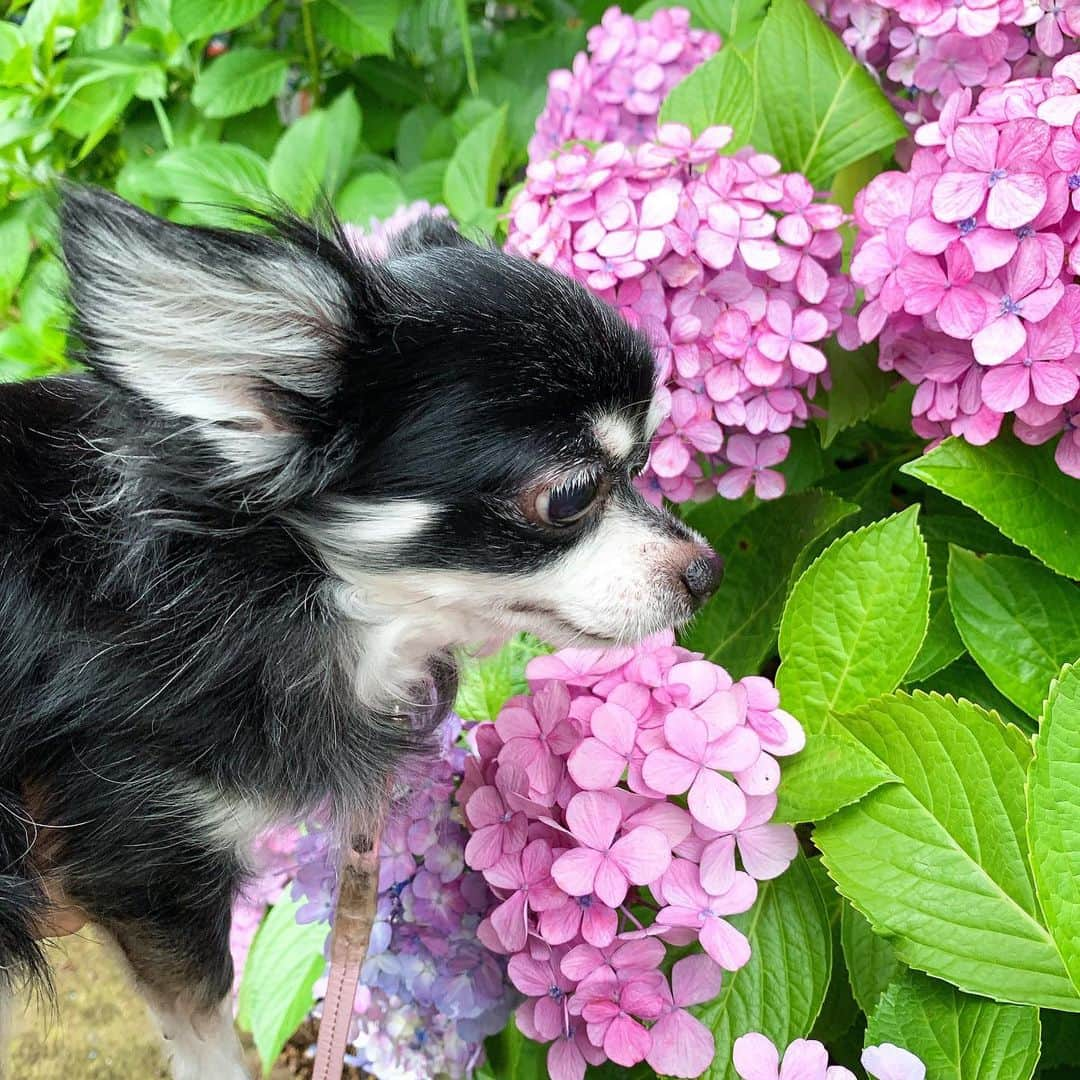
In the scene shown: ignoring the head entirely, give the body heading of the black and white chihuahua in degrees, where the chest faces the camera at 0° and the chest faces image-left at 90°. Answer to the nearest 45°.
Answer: approximately 270°
